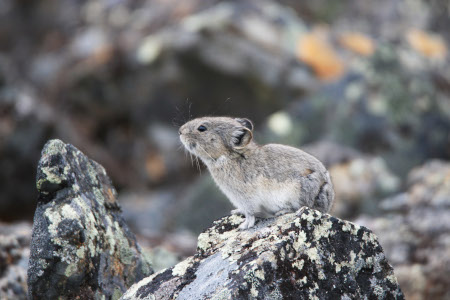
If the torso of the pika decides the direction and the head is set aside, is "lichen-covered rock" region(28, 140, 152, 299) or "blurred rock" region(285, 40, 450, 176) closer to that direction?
the lichen-covered rock

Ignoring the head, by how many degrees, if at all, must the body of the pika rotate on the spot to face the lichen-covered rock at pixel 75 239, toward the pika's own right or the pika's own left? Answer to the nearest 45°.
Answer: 0° — it already faces it

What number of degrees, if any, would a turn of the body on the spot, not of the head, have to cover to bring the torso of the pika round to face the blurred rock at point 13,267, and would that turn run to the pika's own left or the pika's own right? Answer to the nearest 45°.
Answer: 0° — it already faces it

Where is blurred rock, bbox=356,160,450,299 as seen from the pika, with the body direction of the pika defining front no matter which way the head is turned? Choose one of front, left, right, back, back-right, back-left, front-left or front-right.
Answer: back-right

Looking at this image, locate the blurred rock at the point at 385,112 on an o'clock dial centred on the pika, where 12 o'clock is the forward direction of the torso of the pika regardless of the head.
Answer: The blurred rock is roughly at 4 o'clock from the pika.

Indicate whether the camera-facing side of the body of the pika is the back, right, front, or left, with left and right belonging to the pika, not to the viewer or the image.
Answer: left
